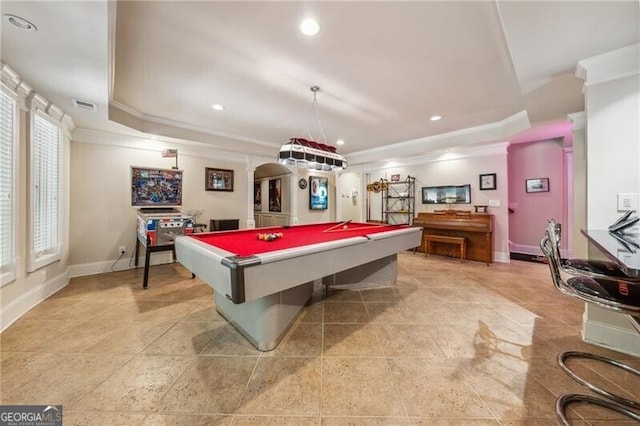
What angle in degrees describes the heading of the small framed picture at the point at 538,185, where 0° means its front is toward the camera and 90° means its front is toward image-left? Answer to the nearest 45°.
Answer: approximately 0°

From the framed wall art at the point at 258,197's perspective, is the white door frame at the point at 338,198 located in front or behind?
in front

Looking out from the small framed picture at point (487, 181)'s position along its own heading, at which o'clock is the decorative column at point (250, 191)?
The decorative column is roughly at 2 o'clock from the small framed picture.

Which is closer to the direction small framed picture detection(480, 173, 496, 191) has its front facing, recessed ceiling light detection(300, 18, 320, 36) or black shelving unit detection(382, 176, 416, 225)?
the recessed ceiling light

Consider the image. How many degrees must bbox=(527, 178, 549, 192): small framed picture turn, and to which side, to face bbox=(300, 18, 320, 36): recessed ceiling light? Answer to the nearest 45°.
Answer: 0° — it already faces it

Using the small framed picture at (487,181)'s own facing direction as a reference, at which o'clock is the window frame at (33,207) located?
The window frame is roughly at 1 o'clock from the small framed picture.

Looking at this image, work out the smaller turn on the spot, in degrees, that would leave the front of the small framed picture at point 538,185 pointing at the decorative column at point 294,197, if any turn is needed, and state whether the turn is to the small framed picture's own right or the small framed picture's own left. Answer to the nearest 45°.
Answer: approximately 45° to the small framed picture's own right

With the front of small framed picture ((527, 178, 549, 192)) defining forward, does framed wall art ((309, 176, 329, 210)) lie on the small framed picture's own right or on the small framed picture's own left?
on the small framed picture's own right

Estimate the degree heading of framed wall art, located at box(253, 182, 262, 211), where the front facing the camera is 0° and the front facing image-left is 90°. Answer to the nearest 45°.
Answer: approximately 315°

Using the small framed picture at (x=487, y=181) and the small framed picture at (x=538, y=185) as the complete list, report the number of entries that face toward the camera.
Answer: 2

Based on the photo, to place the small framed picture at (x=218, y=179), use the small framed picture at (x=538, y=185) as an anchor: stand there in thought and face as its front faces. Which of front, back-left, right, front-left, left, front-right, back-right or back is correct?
front-right
